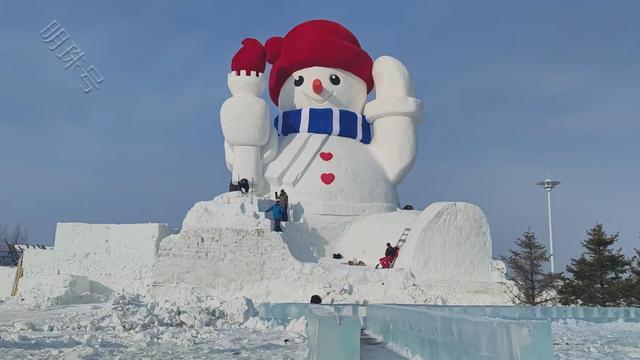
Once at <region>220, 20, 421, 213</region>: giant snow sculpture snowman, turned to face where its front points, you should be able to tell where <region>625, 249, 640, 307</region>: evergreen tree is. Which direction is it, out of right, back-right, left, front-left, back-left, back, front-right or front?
front-left

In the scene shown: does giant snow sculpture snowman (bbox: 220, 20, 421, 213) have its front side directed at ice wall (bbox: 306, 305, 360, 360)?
yes

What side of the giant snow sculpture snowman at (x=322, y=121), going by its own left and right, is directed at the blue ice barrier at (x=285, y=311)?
front

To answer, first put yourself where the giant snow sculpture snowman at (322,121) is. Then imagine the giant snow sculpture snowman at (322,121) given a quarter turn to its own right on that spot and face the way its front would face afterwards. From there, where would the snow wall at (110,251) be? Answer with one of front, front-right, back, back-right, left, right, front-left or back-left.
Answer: front

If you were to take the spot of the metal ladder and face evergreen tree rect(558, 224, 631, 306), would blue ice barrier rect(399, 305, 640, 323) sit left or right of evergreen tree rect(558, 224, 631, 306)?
right

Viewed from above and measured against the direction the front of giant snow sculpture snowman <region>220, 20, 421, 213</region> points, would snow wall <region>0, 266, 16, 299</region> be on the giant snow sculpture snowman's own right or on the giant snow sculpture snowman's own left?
on the giant snow sculpture snowman's own right

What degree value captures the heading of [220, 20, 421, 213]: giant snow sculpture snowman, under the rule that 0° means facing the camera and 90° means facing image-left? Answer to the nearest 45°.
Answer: approximately 0°
